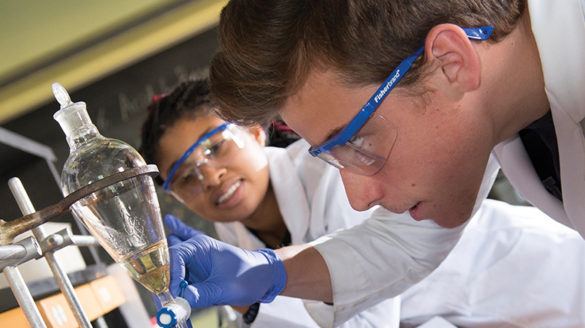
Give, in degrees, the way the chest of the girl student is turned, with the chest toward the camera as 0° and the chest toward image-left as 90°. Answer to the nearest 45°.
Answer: approximately 45°

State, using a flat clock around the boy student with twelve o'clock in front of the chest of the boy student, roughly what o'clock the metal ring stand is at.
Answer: The metal ring stand is roughly at 11 o'clock from the boy student.

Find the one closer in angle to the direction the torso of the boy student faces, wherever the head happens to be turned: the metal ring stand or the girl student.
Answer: the metal ring stand

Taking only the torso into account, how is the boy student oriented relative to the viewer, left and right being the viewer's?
facing to the left of the viewer

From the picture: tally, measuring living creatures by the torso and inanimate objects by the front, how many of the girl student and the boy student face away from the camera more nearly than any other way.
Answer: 0

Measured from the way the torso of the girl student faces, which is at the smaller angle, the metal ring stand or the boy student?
the metal ring stand

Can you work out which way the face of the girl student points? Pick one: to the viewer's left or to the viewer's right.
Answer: to the viewer's left
